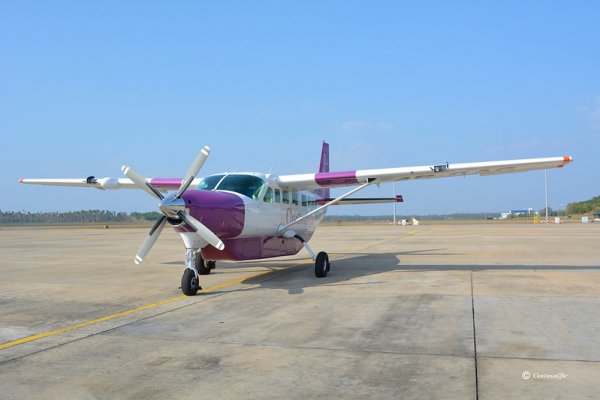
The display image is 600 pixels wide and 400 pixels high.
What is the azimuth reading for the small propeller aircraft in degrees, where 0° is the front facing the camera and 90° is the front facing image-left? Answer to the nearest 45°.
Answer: approximately 45°
